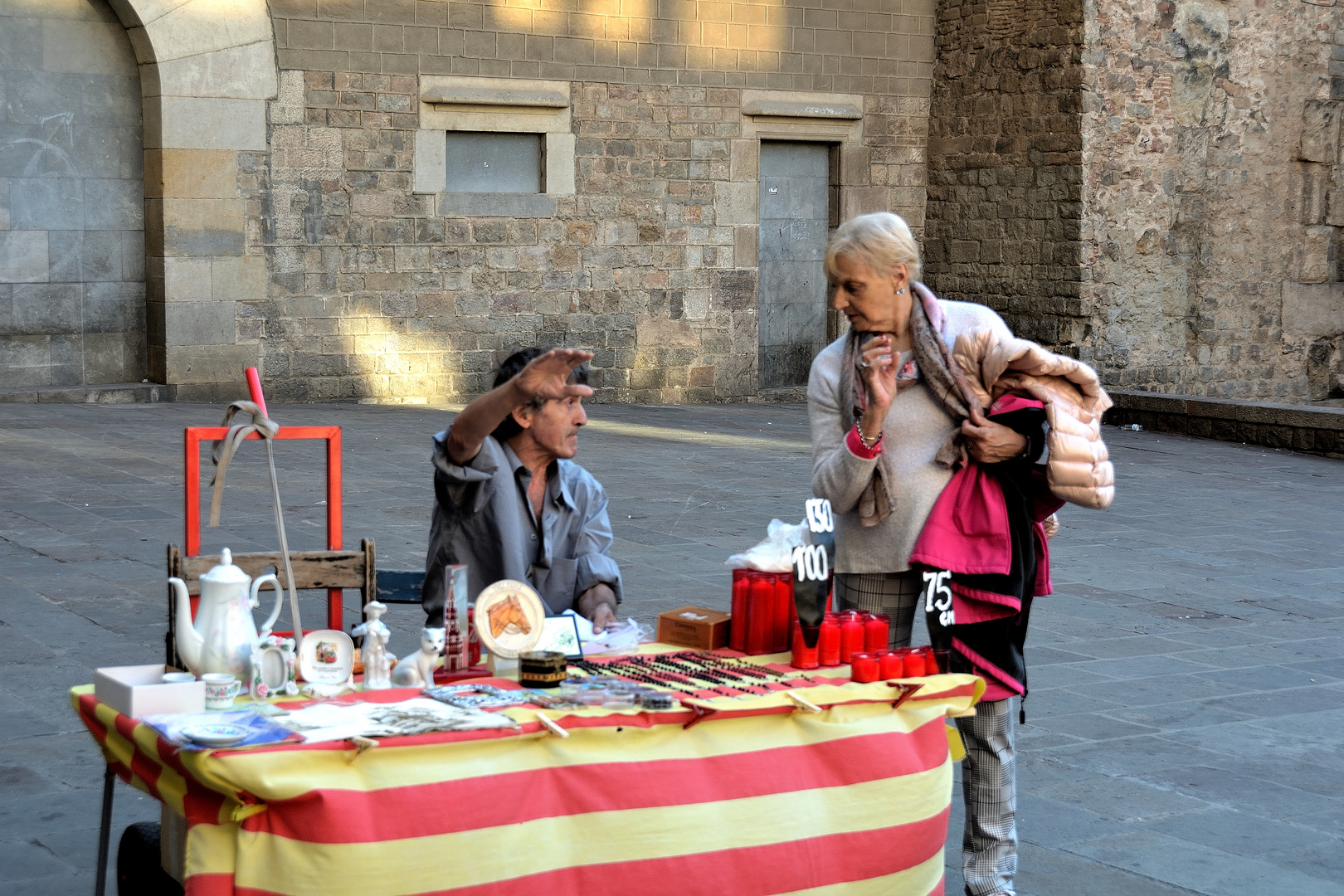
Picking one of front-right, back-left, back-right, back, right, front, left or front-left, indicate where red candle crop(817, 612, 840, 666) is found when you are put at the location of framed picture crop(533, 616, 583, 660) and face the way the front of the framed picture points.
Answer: left

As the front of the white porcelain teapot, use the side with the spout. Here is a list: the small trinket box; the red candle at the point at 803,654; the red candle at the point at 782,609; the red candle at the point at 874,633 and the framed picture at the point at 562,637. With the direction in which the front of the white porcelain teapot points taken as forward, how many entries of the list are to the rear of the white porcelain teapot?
5

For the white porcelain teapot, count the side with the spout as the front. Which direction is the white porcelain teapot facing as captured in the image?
to the viewer's left

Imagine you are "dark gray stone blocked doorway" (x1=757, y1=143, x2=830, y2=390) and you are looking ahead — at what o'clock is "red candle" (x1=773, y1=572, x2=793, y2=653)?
The red candle is roughly at 12 o'clock from the dark gray stone blocked doorway.

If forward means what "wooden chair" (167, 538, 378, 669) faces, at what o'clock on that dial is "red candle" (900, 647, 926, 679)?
The red candle is roughly at 10 o'clock from the wooden chair.

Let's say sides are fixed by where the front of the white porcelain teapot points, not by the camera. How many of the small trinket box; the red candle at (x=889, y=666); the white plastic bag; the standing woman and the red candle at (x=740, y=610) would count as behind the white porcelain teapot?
5

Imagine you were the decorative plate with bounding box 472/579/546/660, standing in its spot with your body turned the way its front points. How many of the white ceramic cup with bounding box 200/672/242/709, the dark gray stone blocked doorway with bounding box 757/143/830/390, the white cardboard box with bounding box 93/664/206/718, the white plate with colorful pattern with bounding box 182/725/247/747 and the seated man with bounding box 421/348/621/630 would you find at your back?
2

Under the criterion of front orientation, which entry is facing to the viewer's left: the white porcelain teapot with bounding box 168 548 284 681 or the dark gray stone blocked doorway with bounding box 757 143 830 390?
the white porcelain teapot

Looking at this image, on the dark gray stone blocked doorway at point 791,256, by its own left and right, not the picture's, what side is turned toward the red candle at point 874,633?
front

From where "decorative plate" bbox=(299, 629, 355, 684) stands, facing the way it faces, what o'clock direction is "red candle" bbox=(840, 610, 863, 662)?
The red candle is roughly at 9 o'clock from the decorative plate.

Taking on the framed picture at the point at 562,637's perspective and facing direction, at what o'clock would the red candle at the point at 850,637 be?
The red candle is roughly at 9 o'clock from the framed picture.

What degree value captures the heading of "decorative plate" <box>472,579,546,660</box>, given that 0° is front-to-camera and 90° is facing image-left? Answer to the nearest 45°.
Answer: approximately 0°
